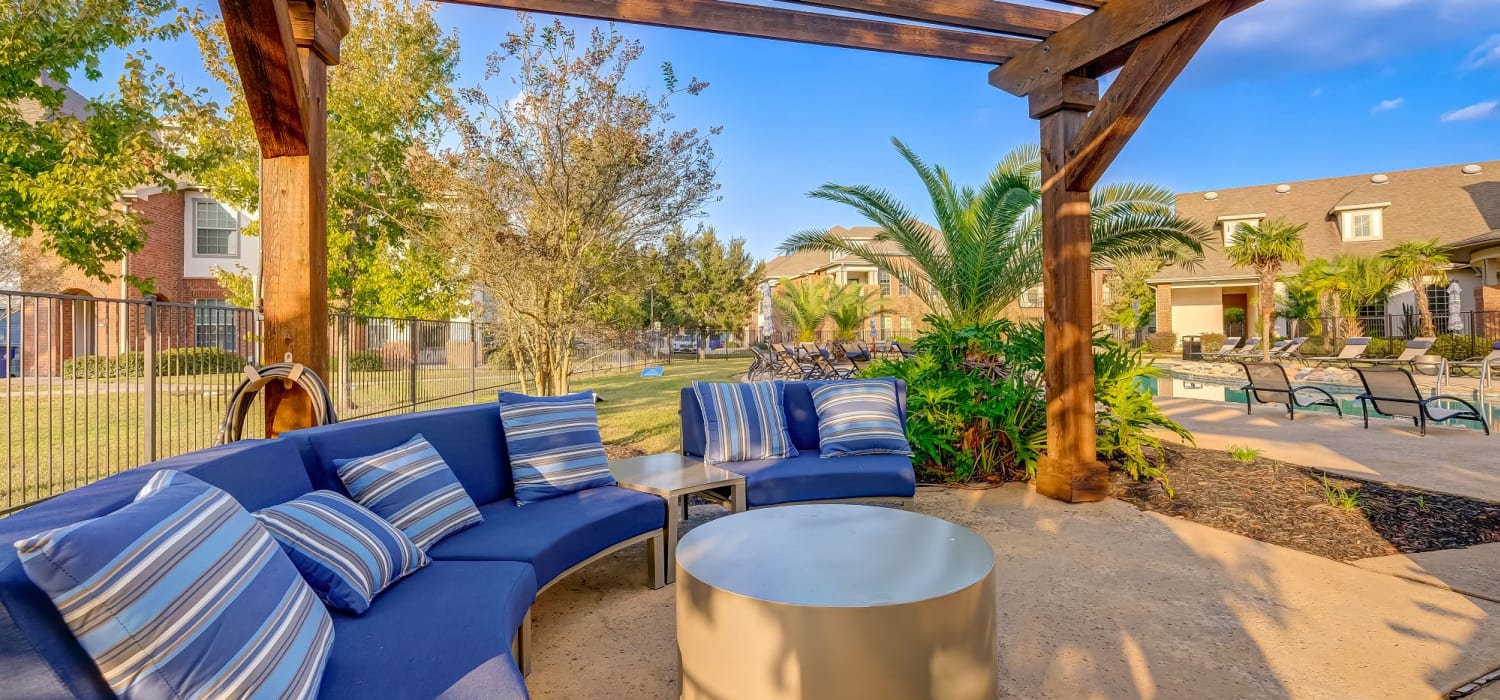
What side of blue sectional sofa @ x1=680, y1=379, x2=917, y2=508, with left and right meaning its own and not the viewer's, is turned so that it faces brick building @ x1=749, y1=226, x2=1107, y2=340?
back

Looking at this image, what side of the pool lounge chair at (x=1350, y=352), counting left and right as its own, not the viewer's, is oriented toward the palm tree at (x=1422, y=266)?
back

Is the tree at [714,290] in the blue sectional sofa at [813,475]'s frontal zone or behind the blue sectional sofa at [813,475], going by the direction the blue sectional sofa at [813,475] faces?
behind

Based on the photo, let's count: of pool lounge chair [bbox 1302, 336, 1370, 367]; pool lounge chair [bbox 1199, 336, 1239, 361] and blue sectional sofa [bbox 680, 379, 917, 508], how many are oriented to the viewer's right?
0

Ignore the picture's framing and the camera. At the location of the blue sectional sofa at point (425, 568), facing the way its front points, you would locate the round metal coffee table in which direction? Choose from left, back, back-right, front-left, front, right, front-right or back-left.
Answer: front

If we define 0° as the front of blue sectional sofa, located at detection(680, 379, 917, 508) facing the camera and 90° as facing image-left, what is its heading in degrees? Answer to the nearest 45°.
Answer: approximately 0°

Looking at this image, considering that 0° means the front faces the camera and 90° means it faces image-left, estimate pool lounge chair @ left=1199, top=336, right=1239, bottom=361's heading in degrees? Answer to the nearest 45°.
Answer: approximately 45°

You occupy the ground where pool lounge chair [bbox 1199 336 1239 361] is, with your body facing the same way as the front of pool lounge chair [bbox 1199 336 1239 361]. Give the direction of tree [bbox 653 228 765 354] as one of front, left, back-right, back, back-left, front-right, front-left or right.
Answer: front-right

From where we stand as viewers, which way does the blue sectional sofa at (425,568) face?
facing the viewer and to the right of the viewer

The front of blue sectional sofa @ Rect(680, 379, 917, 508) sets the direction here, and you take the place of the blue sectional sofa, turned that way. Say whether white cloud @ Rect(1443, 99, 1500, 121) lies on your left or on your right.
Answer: on your left

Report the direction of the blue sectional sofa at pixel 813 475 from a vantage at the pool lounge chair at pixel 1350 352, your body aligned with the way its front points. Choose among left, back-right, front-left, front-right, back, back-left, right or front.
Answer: front-left

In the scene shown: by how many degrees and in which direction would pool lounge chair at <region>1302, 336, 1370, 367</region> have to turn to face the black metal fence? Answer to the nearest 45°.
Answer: approximately 45° to its left

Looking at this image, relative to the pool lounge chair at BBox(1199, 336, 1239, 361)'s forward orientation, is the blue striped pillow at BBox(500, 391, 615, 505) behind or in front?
in front

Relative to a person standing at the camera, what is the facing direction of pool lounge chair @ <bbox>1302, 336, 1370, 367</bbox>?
facing the viewer and to the left of the viewer

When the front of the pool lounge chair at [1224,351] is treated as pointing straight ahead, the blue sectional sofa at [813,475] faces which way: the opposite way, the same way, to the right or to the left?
to the left

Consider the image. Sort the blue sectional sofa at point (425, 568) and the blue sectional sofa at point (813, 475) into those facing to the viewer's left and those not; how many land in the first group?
0
